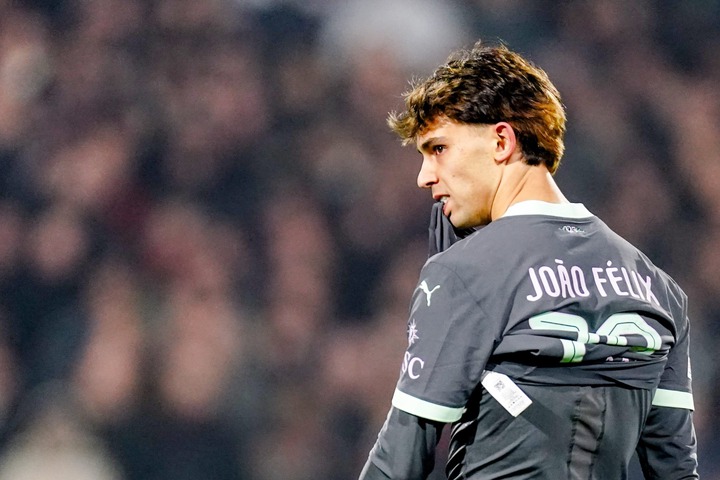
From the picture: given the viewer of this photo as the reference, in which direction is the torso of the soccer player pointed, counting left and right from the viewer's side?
facing away from the viewer and to the left of the viewer

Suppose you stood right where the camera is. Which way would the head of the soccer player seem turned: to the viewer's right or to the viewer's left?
to the viewer's left
